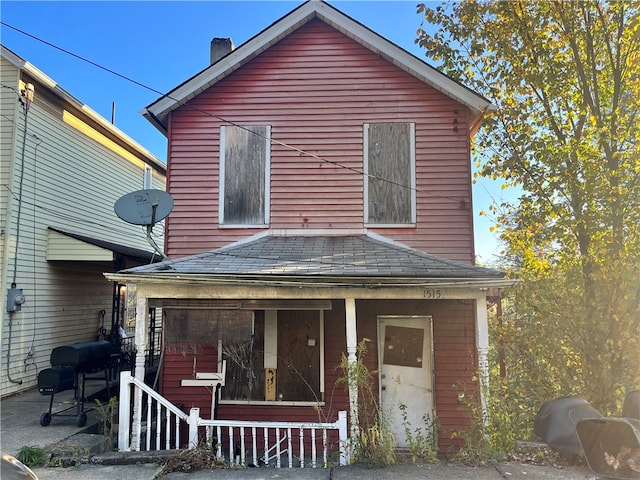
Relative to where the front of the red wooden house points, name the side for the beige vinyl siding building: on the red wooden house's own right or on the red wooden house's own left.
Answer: on the red wooden house's own right

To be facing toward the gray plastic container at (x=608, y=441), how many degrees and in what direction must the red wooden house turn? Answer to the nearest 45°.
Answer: approximately 45° to its left

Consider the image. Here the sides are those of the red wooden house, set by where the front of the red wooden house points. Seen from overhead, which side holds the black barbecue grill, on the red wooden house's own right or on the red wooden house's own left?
on the red wooden house's own right

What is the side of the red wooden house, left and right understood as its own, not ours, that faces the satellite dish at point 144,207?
right

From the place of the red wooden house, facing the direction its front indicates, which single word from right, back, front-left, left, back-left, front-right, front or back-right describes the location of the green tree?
left

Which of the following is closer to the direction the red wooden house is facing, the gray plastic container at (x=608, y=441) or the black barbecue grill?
the gray plastic container

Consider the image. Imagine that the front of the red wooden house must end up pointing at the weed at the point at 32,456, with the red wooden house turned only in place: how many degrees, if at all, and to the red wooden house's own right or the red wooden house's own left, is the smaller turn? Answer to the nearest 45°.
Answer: approximately 45° to the red wooden house's own right

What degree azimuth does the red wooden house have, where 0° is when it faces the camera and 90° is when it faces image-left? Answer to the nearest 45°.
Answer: approximately 0°
